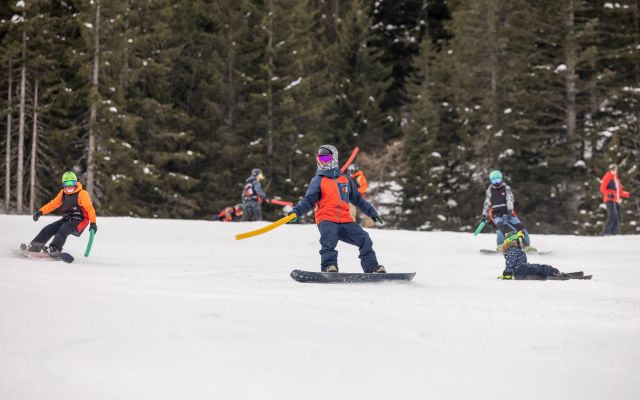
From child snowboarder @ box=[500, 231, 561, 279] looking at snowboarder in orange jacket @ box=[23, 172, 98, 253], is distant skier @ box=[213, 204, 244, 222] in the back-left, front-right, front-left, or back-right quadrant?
front-right

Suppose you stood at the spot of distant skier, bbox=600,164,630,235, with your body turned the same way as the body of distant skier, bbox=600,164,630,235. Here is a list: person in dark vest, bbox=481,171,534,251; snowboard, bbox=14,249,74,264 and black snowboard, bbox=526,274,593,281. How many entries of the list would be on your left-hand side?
0

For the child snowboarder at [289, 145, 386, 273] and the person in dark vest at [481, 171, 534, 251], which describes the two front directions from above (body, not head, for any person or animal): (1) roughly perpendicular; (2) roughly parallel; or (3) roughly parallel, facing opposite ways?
roughly parallel

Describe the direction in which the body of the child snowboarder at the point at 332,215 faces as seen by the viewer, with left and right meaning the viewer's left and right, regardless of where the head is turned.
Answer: facing the viewer

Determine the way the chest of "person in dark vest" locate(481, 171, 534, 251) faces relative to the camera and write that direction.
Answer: toward the camera

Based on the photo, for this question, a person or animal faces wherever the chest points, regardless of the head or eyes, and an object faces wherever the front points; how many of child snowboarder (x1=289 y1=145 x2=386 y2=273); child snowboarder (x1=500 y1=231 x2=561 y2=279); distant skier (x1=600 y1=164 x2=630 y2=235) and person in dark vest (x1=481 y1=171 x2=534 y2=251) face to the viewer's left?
0
